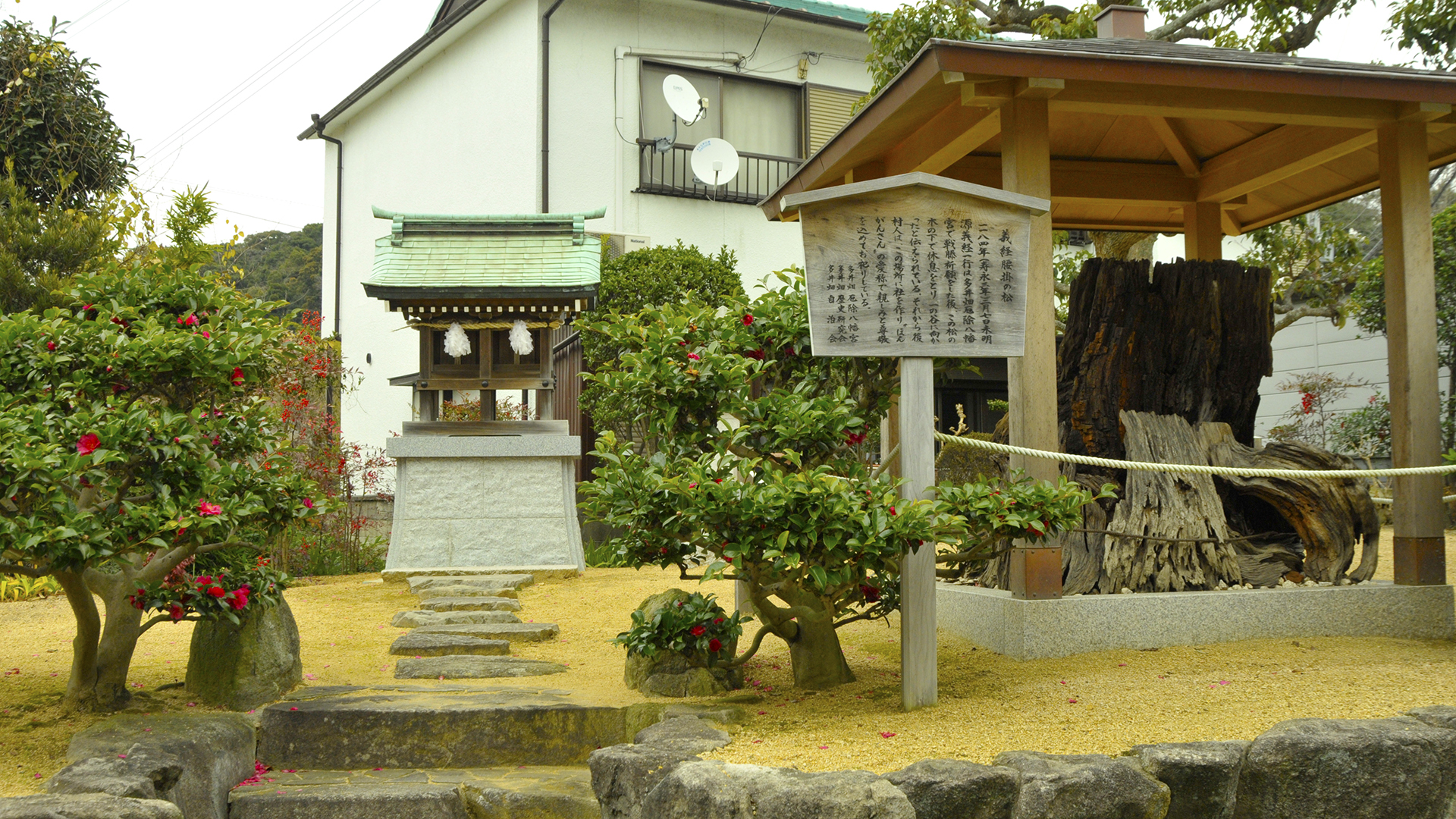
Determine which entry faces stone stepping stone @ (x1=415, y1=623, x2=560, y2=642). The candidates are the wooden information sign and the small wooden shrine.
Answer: the small wooden shrine

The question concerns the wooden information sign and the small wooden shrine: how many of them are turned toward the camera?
2

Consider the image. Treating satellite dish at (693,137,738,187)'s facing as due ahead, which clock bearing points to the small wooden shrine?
The small wooden shrine is roughly at 1 o'clock from the satellite dish.

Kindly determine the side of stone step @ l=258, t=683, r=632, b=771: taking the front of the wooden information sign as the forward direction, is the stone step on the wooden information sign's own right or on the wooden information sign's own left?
on the wooden information sign's own right

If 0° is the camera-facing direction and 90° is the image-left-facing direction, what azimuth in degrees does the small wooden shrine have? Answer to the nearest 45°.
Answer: approximately 0°

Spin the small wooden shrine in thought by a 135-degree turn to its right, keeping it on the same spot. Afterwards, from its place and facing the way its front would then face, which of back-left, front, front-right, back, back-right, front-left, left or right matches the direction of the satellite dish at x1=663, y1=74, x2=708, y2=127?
right
